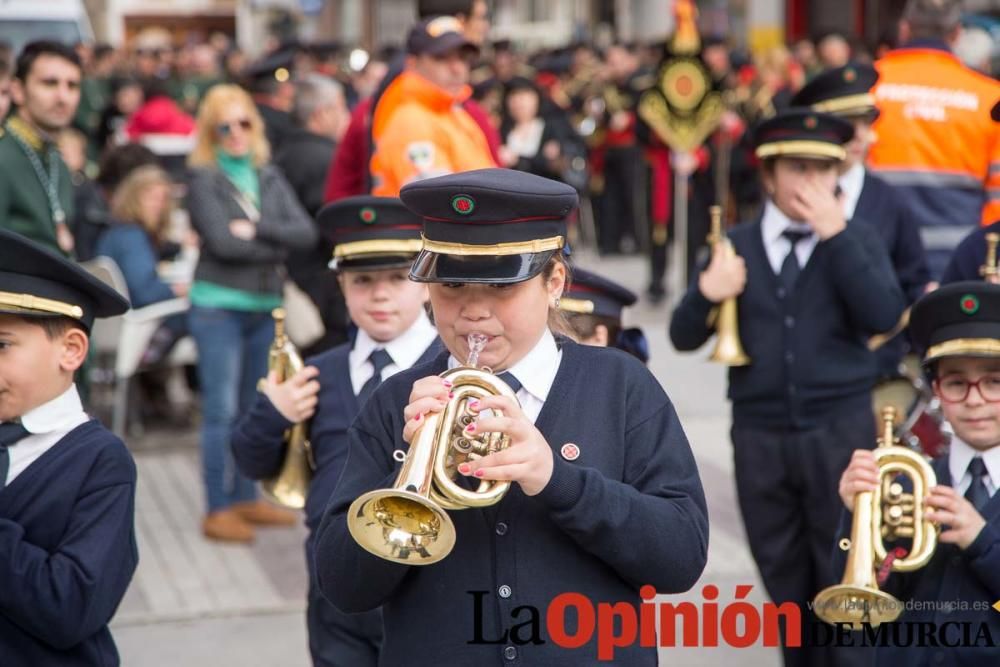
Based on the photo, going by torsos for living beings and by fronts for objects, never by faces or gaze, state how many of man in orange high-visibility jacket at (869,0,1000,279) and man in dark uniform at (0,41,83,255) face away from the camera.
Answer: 1

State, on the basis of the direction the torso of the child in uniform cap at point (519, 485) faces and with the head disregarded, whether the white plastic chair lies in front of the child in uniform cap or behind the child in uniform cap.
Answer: behind

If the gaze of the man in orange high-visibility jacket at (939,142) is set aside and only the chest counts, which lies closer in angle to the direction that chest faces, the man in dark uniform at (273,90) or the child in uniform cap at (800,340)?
the man in dark uniform

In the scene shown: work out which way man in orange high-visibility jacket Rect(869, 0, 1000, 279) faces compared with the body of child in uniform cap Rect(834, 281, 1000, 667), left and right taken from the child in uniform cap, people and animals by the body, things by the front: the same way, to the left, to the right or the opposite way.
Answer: the opposite way

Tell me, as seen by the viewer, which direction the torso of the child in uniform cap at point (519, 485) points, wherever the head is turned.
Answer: toward the camera

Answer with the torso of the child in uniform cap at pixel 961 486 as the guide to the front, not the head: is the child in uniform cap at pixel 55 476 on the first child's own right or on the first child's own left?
on the first child's own right

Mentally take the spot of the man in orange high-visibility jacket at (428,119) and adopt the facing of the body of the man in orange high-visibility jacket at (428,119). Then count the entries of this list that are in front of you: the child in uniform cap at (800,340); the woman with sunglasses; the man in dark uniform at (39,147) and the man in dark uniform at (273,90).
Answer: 1

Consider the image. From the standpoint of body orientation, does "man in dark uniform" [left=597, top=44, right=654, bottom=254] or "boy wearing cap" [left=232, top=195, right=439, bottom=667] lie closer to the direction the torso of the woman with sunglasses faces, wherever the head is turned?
the boy wearing cap

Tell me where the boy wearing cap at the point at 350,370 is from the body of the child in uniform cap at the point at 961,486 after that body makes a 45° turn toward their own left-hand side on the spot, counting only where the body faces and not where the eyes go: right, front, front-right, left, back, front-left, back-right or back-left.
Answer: back-right

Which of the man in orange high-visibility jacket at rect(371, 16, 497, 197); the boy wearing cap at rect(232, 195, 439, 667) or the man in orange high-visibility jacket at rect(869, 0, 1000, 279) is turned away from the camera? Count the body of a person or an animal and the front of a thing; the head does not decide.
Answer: the man in orange high-visibility jacket at rect(869, 0, 1000, 279)

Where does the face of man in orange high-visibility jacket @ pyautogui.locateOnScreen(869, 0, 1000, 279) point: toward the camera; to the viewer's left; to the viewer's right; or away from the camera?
away from the camera
